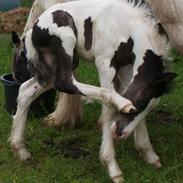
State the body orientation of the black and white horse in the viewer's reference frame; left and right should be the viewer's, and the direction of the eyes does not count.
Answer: facing the viewer and to the right of the viewer
